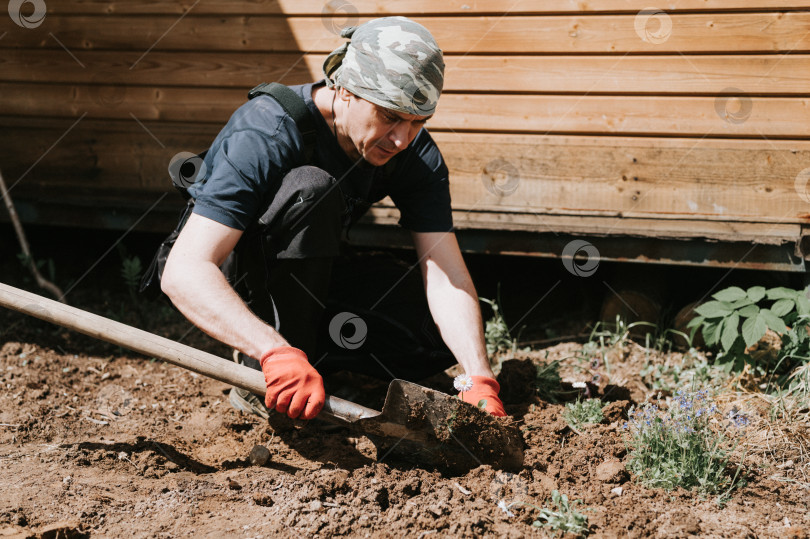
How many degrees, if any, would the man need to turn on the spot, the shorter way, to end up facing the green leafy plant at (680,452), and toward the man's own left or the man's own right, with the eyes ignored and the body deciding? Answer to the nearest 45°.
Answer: approximately 45° to the man's own left

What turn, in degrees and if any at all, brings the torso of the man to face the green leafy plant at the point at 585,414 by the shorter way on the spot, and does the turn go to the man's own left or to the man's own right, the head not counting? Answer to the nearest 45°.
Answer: approximately 45° to the man's own left

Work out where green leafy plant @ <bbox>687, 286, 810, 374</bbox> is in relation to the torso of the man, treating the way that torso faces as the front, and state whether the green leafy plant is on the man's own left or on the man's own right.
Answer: on the man's own left

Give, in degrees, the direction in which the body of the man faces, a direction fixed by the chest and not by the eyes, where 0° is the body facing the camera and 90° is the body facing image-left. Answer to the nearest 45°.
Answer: approximately 315°

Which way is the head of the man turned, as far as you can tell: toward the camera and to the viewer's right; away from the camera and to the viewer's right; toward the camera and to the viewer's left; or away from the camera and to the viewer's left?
toward the camera and to the viewer's right

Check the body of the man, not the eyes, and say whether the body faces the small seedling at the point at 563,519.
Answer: yes
